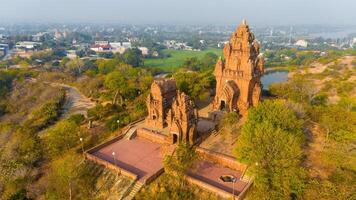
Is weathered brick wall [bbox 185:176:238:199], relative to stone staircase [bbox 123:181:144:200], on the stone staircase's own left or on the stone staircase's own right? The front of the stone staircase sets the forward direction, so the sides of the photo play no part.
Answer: on the stone staircase's own left

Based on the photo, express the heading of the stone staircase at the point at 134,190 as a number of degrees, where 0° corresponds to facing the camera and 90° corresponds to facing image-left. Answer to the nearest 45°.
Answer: approximately 45°

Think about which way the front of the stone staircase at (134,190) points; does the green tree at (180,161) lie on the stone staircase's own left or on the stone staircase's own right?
on the stone staircase's own left

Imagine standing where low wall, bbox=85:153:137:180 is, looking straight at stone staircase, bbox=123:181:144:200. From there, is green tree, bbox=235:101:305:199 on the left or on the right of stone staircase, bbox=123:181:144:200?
left

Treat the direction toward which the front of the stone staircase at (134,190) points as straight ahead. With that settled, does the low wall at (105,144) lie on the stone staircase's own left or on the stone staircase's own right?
on the stone staircase's own right

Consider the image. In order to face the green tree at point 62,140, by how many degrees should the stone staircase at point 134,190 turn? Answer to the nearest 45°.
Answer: approximately 90° to its right

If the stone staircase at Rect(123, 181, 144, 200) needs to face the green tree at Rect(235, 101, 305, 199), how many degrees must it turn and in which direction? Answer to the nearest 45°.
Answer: approximately 135° to its left

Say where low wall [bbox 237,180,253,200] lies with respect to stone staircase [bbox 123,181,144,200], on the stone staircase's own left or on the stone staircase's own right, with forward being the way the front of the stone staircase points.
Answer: on the stone staircase's own left

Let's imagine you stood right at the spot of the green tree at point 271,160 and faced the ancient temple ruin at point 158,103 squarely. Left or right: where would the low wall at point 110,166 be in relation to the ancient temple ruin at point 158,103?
left

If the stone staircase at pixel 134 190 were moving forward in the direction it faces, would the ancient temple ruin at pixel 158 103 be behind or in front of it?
behind

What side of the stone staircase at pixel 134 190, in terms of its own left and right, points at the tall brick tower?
back

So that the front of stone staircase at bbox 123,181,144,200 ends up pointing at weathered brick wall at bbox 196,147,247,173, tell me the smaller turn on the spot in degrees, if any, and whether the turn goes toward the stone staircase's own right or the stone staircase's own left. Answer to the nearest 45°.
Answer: approximately 135° to the stone staircase's own left

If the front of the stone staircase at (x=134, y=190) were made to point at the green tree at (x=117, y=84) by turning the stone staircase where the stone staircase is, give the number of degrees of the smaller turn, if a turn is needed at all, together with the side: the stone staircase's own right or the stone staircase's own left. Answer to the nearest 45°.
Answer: approximately 135° to the stone staircase's own right
